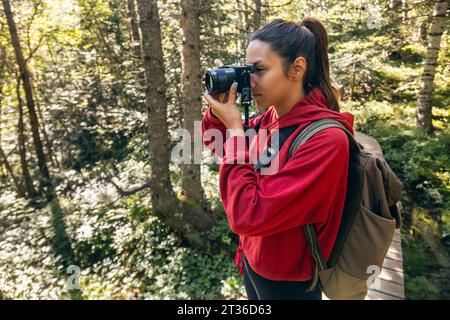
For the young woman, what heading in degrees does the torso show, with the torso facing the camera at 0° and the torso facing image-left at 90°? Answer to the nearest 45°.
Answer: approximately 90°

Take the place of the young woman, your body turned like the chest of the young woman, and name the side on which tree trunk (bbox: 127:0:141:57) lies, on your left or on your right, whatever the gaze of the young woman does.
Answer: on your right

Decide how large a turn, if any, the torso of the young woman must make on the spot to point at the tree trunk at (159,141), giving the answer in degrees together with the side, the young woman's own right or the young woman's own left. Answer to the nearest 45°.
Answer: approximately 45° to the young woman's own right

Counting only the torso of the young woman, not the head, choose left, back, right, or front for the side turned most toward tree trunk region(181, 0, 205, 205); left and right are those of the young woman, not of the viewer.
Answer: right
